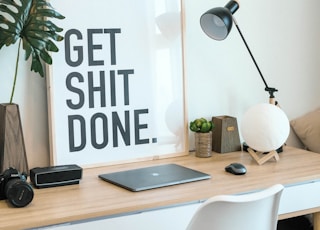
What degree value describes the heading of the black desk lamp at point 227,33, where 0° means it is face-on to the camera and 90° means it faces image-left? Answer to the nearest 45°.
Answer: approximately 45°

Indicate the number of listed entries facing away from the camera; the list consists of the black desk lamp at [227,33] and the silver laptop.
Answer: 0

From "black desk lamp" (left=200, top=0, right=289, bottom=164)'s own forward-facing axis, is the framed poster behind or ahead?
ahead

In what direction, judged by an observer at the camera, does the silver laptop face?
facing the viewer and to the right of the viewer

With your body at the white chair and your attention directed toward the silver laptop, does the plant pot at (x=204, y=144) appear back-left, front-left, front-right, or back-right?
front-right

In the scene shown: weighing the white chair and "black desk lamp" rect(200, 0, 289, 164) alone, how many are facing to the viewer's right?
0

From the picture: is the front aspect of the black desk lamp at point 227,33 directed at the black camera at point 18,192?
yes

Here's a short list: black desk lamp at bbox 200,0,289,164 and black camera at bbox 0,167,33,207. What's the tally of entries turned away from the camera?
0

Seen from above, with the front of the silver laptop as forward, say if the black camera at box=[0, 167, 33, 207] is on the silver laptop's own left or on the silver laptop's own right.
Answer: on the silver laptop's own right

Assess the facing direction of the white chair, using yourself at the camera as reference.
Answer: facing away from the viewer and to the left of the viewer

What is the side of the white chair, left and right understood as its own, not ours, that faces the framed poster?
front
